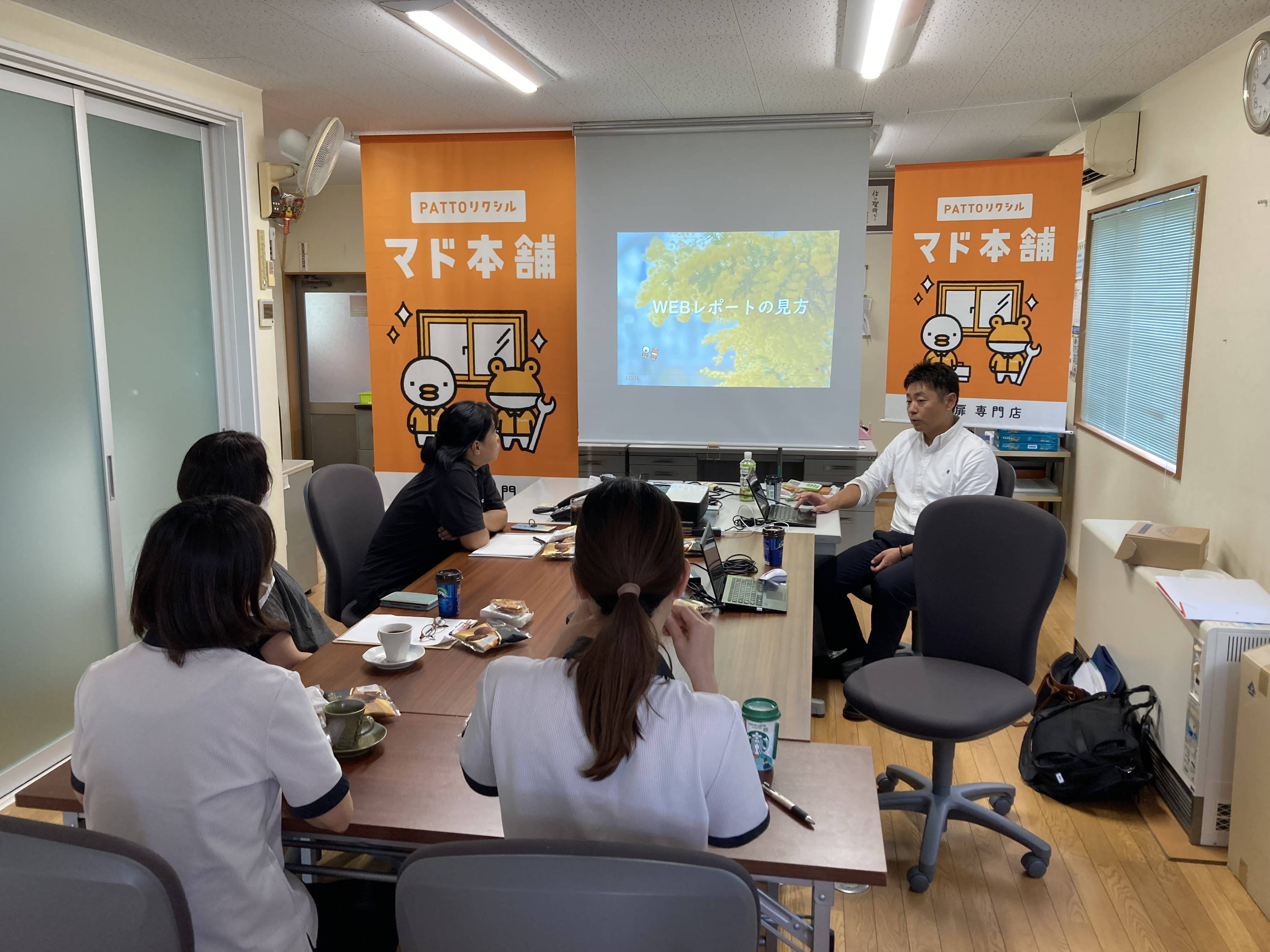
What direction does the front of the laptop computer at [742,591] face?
to the viewer's right

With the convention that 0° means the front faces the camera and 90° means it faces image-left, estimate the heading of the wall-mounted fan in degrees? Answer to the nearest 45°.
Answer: approximately 270°

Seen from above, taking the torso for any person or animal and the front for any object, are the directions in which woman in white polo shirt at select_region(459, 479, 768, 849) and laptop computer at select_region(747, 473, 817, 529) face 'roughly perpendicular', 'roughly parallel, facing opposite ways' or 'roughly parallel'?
roughly perpendicular

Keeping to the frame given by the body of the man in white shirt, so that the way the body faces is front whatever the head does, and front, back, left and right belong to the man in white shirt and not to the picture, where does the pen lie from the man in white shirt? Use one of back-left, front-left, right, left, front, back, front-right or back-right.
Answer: front-left

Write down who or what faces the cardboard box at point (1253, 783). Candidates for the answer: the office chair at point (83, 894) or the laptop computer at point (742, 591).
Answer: the laptop computer

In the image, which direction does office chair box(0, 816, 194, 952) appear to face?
away from the camera

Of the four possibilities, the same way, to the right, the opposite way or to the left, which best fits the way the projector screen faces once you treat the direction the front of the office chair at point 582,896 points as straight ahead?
the opposite way

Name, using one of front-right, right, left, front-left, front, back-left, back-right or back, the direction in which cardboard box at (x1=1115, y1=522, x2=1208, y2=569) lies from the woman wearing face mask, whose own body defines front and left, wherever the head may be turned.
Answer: front-right

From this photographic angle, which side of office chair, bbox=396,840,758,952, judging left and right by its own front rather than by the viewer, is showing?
back

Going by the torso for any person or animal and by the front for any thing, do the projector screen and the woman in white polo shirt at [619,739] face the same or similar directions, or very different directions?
very different directions

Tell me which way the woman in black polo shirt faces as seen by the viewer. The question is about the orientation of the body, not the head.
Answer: to the viewer's right

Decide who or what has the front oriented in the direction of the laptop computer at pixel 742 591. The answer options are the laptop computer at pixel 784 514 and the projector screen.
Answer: the projector screen

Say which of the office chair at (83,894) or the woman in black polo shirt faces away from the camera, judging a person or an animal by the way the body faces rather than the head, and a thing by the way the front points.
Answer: the office chair

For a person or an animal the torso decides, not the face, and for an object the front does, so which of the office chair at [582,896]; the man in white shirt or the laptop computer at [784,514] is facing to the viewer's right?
the laptop computer

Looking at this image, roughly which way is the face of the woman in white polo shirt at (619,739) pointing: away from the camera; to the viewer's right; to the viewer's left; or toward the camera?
away from the camera

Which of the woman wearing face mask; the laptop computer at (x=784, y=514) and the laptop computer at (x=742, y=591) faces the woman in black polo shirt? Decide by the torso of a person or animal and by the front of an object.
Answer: the woman wearing face mask

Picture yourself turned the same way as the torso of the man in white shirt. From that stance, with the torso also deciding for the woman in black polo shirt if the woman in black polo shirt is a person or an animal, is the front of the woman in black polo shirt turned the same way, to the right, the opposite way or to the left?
the opposite way

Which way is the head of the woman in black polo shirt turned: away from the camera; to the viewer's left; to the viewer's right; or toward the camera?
to the viewer's right

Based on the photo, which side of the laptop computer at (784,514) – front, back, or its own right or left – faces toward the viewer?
right

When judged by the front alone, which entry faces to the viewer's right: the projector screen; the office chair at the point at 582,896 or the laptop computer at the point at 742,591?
the laptop computer
